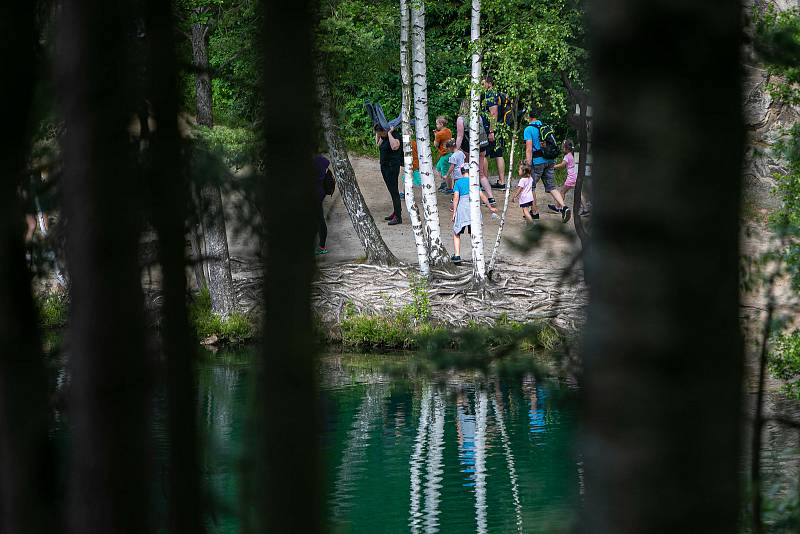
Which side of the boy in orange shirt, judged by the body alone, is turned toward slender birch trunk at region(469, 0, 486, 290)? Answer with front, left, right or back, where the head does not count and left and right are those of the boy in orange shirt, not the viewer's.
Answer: left
